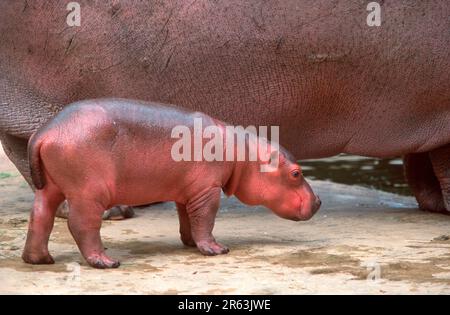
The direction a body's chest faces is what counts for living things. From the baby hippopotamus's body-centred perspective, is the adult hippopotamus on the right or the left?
on its left

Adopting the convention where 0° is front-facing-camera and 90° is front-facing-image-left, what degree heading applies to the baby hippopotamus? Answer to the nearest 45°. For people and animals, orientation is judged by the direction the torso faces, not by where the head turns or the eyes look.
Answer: approximately 270°
